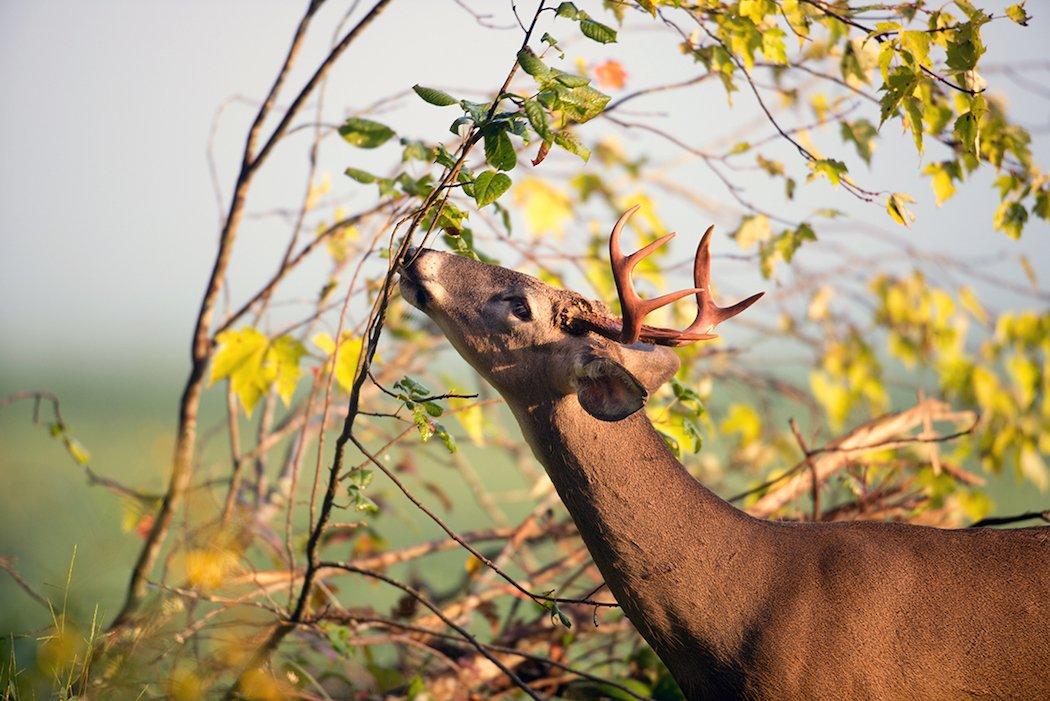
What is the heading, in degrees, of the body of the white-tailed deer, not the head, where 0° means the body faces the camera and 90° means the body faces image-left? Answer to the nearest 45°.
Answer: approximately 90°
